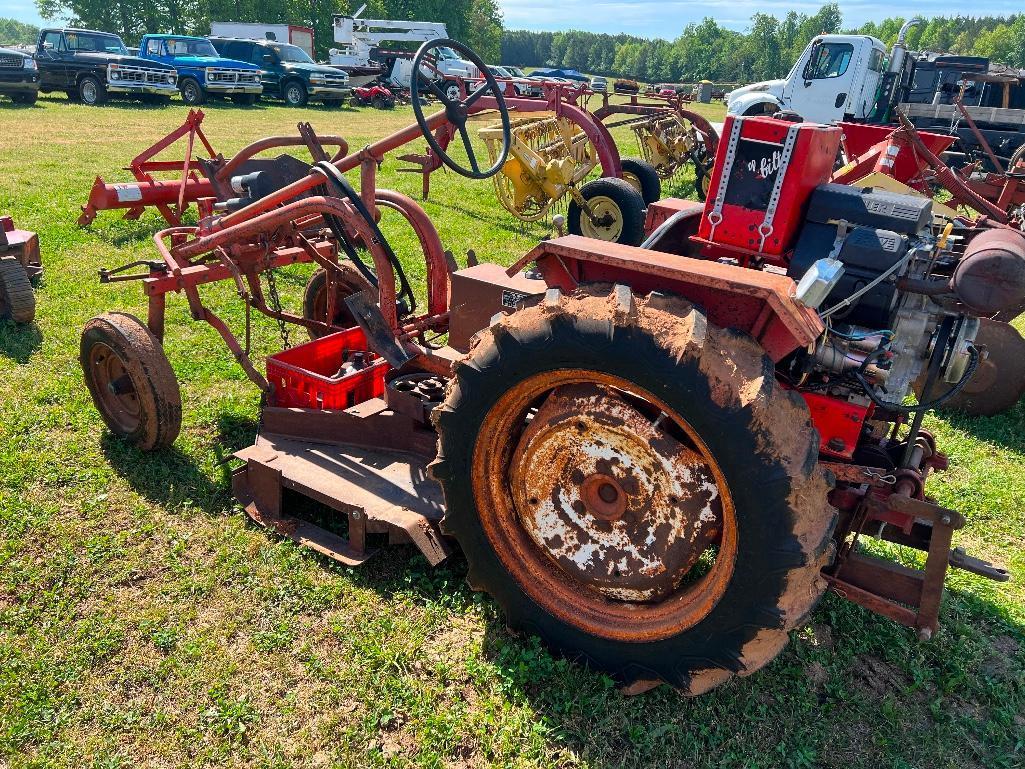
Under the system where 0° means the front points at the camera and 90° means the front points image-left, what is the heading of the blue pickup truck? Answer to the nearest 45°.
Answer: approximately 315°

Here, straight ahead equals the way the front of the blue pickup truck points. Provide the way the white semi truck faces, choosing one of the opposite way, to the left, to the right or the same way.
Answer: the opposite way

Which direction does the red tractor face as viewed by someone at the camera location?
facing away from the viewer and to the left of the viewer

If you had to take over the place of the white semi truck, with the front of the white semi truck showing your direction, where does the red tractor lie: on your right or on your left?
on your left

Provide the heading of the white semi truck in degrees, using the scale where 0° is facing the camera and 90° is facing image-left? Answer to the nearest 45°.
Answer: approximately 90°

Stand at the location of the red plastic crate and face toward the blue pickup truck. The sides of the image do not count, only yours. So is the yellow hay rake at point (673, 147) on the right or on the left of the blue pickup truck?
right

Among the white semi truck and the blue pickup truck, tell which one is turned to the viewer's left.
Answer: the white semi truck

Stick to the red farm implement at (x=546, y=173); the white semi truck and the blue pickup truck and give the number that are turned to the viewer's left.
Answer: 2

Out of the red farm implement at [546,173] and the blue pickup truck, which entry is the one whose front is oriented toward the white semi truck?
the blue pickup truck

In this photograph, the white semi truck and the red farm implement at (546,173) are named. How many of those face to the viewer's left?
2

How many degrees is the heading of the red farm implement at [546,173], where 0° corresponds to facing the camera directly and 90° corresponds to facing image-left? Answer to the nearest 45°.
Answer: approximately 90°
